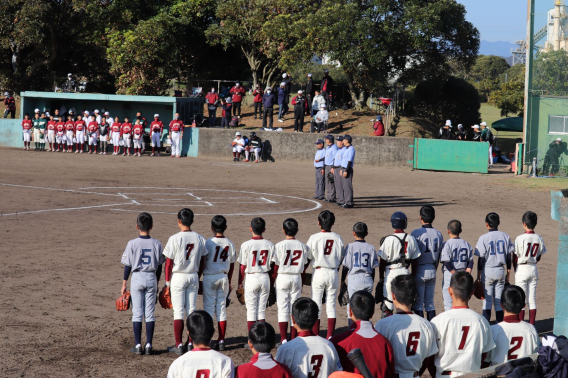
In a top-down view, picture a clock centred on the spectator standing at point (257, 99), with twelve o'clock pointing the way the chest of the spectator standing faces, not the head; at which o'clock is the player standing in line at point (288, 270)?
The player standing in line is roughly at 12 o'clock from the spectator standing.

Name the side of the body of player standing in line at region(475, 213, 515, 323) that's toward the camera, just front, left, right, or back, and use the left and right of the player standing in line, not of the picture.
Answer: back

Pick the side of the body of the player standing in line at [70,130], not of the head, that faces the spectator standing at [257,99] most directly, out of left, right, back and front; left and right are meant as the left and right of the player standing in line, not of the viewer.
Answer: left

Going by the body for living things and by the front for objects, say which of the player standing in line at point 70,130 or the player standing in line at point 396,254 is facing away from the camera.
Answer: the player standing in line at point 396,254

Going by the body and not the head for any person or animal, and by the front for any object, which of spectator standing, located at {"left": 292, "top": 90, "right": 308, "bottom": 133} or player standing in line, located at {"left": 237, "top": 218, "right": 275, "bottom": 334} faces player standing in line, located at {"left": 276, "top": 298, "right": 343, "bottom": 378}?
the spectator standing

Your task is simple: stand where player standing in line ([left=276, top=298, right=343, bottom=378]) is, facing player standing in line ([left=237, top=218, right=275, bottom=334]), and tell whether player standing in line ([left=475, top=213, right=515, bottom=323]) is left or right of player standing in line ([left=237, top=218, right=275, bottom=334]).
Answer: right

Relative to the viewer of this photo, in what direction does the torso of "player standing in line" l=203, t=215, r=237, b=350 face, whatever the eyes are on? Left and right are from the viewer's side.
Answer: facing away from the viewer

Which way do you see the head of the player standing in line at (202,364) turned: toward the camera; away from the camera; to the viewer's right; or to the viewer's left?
away from the camera

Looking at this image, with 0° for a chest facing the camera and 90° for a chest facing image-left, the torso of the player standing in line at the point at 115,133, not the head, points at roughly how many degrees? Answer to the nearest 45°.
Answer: approximately 0°

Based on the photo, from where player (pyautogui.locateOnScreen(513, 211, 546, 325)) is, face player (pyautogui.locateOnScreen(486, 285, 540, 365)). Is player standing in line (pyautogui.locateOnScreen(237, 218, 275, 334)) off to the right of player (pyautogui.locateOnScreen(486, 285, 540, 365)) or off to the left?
right

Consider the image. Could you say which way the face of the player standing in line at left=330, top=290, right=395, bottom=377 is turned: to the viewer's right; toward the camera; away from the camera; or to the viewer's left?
away from the camera

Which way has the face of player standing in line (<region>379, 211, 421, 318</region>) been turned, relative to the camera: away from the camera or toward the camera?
away from the camera

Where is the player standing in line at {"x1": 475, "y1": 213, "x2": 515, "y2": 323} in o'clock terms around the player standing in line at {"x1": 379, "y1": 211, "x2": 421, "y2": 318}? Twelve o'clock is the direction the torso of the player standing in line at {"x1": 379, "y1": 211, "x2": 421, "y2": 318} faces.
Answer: the player standing in line at {"x1": 475, "y1": 213, "x2": 515, "y2": 323} is roughly at 2 o'clock from the player standing in line at {"x1": 379, "y1": 211, "x2": 421, "y2": 318}.

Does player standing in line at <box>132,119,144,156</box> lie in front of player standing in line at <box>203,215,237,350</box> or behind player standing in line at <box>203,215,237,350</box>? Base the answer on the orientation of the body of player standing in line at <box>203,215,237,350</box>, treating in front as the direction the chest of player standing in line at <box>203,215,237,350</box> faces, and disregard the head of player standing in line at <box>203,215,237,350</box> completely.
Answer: in front

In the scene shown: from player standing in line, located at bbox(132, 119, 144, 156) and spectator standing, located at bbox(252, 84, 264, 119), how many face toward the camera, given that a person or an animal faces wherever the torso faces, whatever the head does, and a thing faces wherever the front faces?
2

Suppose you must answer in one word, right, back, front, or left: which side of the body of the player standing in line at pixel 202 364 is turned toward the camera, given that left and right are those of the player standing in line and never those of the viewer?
back

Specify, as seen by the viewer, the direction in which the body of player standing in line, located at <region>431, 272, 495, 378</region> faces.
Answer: away from the camera
